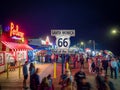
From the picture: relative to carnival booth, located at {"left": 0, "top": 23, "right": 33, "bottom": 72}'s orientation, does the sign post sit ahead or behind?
ahead
